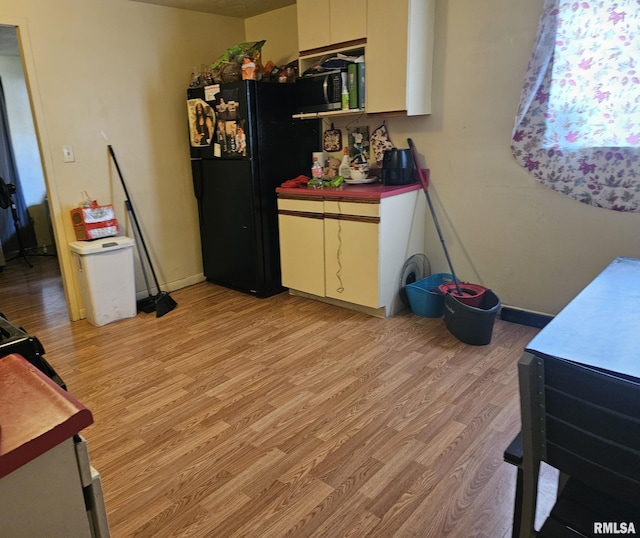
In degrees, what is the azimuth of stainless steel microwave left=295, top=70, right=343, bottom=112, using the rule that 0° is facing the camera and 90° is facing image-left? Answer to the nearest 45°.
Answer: approximately 45°

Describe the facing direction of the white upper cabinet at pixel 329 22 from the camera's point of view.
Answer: facing the viewer and to the left of the viewer

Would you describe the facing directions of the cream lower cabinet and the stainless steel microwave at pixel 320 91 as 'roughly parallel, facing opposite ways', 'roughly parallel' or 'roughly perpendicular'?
roughly parallel

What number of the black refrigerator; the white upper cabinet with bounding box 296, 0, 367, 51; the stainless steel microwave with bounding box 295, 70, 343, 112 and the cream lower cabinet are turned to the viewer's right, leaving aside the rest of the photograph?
0

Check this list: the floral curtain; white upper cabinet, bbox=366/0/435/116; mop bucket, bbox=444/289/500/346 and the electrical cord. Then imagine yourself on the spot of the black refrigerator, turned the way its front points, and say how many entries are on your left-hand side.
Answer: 4

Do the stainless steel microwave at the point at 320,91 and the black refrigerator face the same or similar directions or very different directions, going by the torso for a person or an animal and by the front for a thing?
same or similar directions

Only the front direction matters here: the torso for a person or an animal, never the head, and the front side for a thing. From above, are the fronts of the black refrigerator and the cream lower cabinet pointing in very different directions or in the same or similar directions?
same or similar directions

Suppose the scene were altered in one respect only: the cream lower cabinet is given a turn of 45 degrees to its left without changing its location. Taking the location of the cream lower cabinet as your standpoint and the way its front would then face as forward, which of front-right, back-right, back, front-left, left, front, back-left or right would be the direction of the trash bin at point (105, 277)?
right

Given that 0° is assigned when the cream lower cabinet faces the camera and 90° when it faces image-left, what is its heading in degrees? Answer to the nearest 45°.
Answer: approximately 45°

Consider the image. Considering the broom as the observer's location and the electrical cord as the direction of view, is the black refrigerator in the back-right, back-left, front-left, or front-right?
front-left

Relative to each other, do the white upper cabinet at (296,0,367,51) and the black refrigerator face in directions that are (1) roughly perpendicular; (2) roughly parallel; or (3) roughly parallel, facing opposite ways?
roughly parallel
